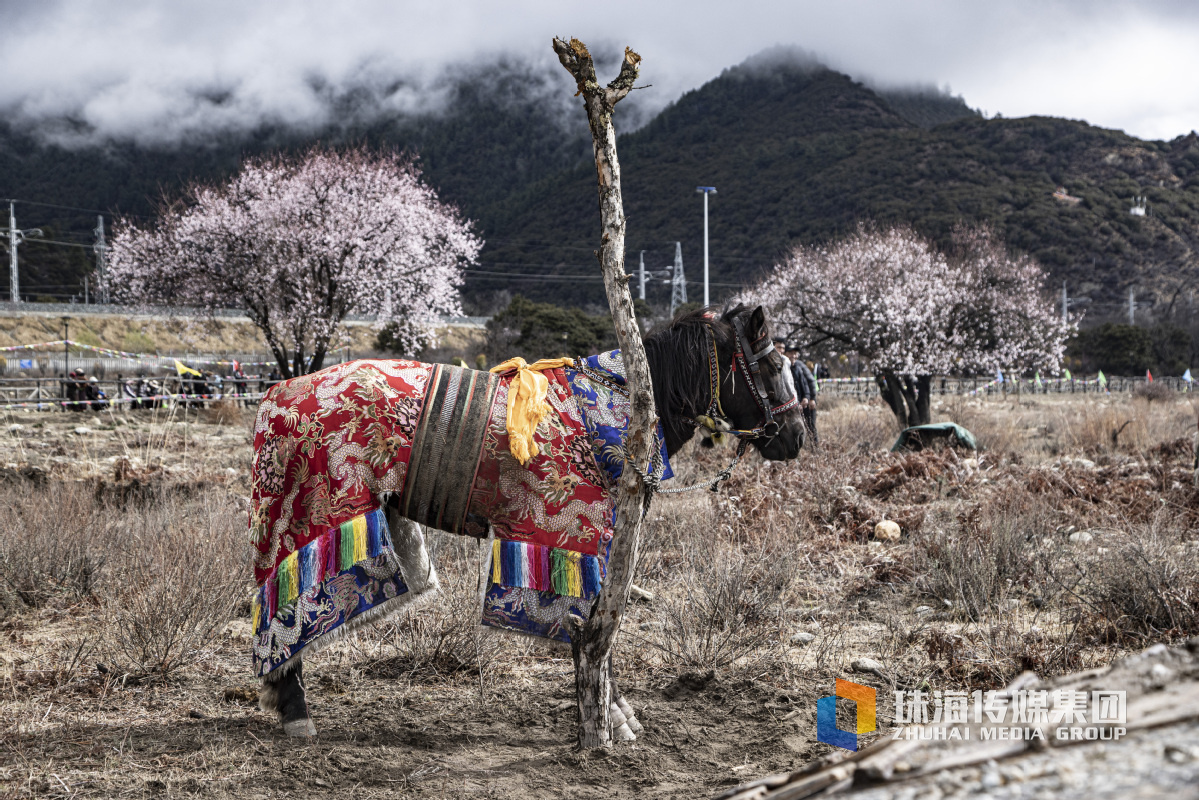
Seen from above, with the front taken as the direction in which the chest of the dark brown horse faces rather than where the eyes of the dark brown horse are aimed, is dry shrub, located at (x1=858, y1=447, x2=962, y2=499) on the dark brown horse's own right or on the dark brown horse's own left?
on the dark brown horse's own left

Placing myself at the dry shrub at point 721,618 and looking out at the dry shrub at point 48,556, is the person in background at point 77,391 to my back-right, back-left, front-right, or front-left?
front-right

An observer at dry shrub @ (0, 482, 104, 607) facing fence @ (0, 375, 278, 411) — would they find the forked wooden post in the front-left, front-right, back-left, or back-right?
back-right

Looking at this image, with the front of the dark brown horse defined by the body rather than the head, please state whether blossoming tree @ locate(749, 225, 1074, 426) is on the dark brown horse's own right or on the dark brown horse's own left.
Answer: on the dark brown horse's own left

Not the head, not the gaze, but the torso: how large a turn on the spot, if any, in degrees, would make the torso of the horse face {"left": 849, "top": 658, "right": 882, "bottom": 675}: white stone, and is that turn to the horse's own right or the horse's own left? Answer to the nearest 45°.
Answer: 0° — it already faces it

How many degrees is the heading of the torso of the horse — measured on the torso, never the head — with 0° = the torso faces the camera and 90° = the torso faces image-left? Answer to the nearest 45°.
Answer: approximately 270°

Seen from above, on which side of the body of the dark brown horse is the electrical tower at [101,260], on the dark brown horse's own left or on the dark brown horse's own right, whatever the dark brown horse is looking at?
on the dark brown horse's own left
